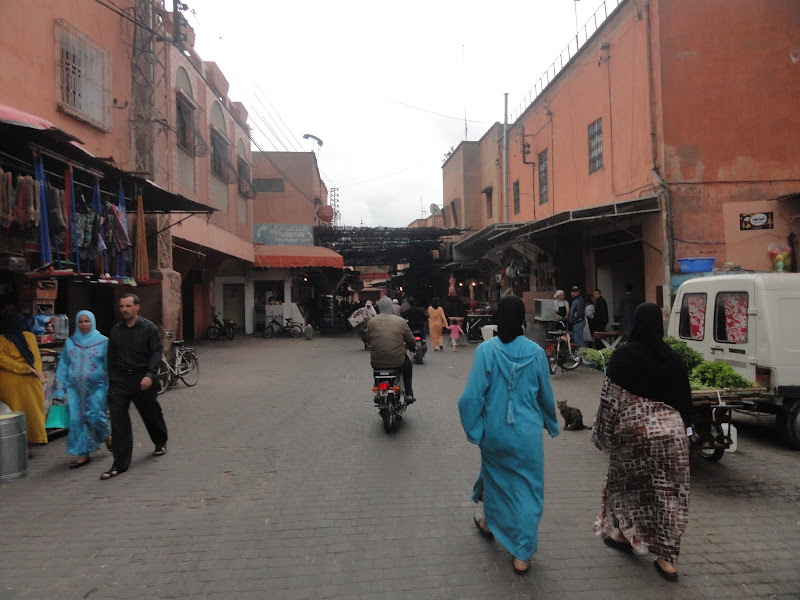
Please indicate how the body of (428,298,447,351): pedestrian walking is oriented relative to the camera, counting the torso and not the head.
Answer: away from the camera

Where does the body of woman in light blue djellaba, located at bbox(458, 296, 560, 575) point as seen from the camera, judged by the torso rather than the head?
away from the camera

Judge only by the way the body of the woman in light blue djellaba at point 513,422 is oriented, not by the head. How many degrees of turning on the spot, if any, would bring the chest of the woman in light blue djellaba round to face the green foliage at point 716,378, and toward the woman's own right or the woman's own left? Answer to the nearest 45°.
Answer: approximately 45° to the woman's own right

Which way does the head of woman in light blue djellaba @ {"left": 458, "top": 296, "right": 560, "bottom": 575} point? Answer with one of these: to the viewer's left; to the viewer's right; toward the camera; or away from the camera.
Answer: away from the camera

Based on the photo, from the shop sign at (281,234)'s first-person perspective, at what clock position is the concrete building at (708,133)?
The concrete building is roughly at 11 o'clock from the shop sign.

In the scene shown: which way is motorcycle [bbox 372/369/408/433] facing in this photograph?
away from the camera

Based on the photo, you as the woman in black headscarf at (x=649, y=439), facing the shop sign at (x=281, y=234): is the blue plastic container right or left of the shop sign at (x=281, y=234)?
right

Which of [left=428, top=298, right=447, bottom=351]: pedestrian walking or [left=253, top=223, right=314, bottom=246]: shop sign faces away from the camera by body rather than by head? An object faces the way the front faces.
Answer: the pedestrian walking

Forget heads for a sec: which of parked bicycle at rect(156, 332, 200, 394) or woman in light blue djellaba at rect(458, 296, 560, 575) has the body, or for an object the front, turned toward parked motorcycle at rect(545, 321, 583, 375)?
the woman in light blue djellaba

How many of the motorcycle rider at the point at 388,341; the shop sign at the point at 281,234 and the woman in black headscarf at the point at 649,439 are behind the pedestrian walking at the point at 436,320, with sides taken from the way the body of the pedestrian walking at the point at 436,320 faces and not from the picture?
2
